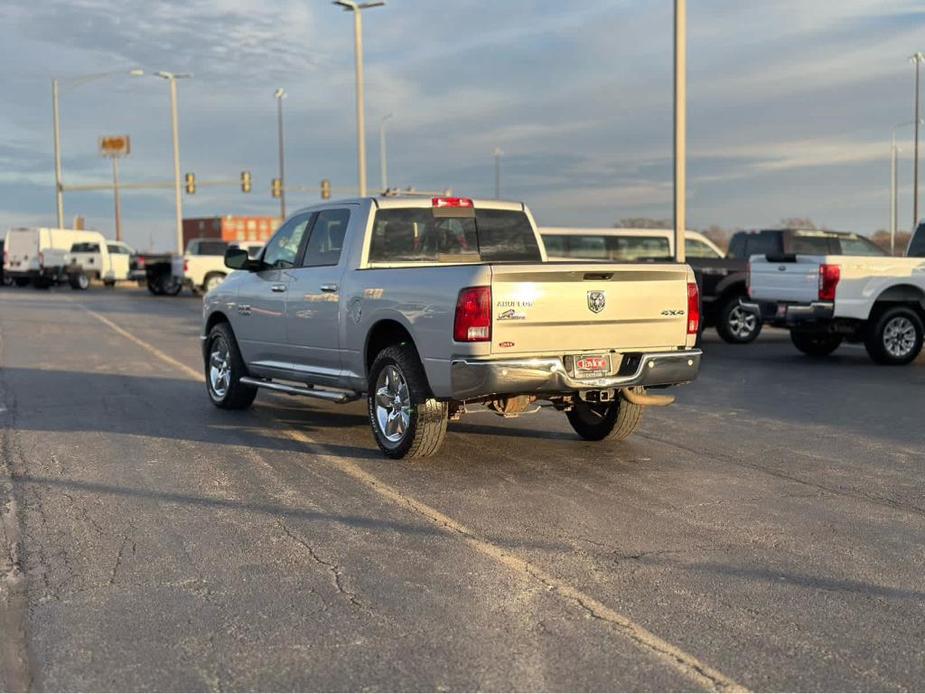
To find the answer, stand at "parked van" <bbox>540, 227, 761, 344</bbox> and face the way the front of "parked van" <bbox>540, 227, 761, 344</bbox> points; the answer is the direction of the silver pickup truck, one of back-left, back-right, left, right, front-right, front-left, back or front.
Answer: right

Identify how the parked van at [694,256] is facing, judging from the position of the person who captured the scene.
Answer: facing to the right of the viewer

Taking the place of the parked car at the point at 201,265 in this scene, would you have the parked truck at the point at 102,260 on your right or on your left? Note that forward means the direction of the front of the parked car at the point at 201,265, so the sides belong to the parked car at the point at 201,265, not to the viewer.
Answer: on your left

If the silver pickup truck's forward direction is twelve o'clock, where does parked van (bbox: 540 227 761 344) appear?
The parked van is roughly at 2 o'clock from the silver pickup truck.

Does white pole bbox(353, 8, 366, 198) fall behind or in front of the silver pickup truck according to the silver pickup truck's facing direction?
in front

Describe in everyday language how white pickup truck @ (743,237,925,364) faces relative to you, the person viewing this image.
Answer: facing away from the viewer and to the right of the viewer

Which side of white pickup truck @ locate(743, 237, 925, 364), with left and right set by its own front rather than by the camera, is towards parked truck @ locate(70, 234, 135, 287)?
left

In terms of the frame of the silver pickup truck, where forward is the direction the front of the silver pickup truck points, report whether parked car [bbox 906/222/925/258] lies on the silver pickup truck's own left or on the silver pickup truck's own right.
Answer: on the silver pickup truck's own right

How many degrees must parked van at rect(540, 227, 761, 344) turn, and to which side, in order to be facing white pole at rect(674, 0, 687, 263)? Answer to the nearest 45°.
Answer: approximately 90° to its right

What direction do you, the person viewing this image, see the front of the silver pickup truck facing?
facing away from the viewer and to the left of the viewer
